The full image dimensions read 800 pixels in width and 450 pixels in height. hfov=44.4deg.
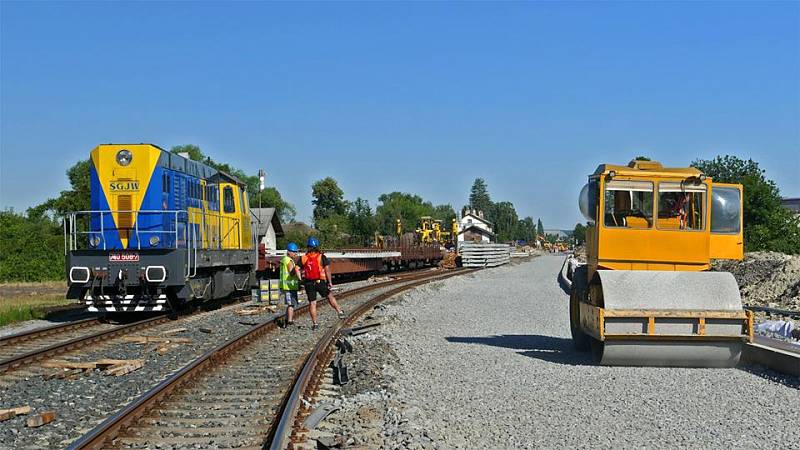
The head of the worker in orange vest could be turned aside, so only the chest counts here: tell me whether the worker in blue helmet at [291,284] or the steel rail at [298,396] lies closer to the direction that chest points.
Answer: the worker in blue helmet

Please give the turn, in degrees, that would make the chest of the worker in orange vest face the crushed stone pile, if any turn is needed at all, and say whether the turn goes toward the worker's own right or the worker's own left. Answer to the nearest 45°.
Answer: approximately 45° to the worker's own right

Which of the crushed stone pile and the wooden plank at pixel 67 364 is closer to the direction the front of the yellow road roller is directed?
the wooden plank

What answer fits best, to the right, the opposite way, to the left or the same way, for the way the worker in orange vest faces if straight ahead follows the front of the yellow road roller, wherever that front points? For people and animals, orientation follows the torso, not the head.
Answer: the opposite way

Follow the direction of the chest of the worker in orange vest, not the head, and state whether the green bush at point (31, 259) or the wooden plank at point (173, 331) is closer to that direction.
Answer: the green bush

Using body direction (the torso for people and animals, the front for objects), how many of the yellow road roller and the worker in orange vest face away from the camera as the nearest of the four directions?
1

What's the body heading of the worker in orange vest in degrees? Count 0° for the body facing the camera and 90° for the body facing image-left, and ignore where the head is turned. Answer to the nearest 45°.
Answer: approximately 180°

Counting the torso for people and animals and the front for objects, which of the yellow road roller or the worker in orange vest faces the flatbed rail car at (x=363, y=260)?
the worker in orange vest

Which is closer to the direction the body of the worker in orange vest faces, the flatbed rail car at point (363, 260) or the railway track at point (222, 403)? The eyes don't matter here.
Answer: the flatbed rail car

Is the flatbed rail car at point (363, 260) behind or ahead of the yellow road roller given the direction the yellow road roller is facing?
behind

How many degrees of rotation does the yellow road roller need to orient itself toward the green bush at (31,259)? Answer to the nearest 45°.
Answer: approximately 135° to its right
